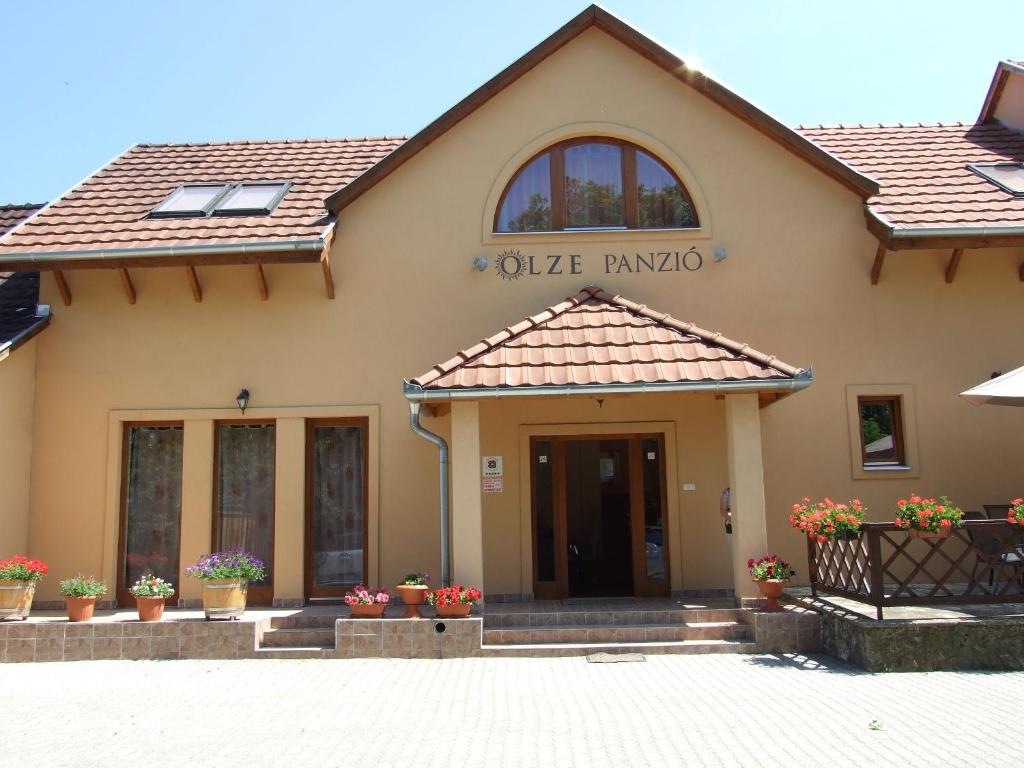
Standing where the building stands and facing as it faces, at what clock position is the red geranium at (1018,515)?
The red geranium is roughly at 10 o'clock from the building.

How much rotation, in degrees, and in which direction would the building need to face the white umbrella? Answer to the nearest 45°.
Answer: approximately 45° to its left

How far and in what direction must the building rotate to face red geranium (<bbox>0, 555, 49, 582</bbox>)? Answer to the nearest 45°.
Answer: approximately 90° to its right

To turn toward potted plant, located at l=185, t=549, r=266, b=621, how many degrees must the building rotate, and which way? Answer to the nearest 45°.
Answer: approximately 45° to its right

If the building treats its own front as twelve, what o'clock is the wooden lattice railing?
The wooden lattice railing is roughly at 10 o'clock from the building.

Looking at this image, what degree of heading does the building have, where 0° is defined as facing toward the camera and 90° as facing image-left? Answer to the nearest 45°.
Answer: approximately 0°

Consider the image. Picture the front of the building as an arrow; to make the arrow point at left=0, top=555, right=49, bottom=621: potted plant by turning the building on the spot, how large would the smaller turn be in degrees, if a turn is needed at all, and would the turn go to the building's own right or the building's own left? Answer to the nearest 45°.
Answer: approximately 90° to the building's own right
